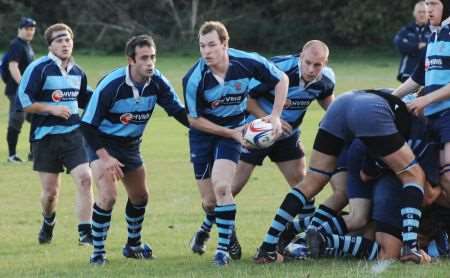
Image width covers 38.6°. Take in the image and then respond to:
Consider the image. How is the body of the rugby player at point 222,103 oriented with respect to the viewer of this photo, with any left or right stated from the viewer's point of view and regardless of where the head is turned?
facing the viewer

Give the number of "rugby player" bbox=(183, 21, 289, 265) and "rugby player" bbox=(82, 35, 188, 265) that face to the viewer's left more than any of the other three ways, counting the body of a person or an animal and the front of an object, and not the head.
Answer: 0

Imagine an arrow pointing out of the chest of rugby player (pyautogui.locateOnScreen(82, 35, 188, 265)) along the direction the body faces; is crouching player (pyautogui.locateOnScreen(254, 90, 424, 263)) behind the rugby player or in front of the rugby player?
in front

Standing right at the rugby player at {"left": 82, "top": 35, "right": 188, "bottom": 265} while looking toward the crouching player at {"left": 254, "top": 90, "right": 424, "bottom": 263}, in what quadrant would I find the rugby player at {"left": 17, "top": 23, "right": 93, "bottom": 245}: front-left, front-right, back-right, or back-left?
back-left

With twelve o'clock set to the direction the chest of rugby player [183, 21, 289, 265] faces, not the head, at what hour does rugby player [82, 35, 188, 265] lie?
rugby player [82, 35, 188, 265] is roughly at 3 o'clock from rugby player [183, 21, 289, 265].

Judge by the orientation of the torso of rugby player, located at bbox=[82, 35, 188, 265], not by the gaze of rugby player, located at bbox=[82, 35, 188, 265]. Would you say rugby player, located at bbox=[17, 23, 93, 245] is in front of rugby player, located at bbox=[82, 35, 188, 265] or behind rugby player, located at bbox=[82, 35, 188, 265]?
behind

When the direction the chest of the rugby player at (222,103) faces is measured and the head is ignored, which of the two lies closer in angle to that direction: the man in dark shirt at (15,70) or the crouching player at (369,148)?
the crouching player

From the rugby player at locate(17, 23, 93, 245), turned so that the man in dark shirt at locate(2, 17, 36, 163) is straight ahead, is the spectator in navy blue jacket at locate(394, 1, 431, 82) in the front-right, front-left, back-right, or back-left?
front-right

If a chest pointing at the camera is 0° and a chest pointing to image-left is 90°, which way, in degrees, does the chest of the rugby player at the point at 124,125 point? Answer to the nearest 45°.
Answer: approximately 315°

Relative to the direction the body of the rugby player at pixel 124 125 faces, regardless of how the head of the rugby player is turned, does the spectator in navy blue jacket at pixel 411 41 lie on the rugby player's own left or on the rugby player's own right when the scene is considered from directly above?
on the rugby player's own left

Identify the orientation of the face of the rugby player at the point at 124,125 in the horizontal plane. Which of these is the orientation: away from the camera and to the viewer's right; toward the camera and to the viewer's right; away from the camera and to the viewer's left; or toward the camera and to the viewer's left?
toward the camera and to the viewer's right

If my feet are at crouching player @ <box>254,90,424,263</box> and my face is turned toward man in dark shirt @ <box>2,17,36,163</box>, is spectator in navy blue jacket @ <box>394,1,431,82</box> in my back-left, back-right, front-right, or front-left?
front-right

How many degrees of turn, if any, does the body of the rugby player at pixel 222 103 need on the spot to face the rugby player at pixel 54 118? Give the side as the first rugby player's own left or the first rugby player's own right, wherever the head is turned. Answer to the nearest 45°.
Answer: approximately 135° to the first rugby player's own right
